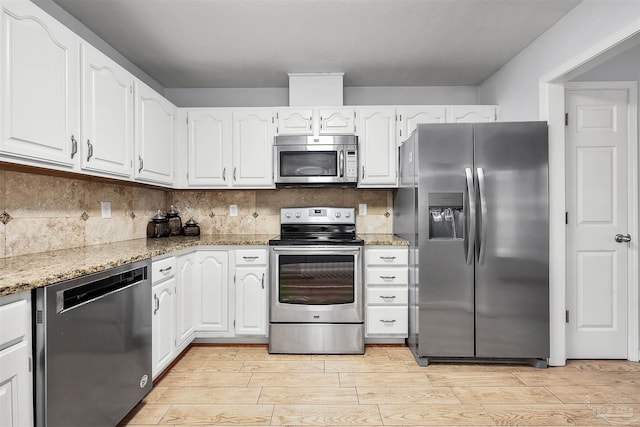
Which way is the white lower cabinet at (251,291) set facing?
toward the camera

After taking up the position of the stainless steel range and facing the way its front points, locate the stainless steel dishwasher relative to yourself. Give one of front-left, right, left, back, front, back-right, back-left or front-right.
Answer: front-right

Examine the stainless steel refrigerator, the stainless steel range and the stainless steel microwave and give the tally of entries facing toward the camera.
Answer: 3

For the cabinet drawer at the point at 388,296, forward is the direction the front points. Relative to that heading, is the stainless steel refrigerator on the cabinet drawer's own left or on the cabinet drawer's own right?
on the cabinet drawer's own left

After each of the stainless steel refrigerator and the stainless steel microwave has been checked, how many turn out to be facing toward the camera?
2

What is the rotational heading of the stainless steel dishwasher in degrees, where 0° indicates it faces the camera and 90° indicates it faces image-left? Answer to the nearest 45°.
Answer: approximately 315°

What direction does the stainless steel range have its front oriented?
toward the camera

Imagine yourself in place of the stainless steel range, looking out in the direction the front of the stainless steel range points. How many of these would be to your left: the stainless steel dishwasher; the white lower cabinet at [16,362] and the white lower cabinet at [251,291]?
0

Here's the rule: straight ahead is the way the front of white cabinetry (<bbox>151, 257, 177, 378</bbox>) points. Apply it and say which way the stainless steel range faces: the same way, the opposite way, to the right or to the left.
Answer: to the right

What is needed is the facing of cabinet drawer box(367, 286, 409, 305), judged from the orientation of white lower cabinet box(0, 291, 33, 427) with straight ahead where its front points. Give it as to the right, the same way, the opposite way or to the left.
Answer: to the right

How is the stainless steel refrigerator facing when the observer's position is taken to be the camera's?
facing the viewer

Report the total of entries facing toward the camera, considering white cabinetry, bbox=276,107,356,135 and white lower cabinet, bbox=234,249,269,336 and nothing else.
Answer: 2

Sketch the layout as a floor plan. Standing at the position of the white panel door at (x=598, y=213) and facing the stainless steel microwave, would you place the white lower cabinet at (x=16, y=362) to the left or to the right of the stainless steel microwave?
left

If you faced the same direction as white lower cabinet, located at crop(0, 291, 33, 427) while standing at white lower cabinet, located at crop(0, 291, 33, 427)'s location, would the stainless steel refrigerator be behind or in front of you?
in front

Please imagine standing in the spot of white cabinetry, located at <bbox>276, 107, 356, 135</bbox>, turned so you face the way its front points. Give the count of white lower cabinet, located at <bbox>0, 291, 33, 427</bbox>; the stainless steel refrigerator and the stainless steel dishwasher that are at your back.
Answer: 0

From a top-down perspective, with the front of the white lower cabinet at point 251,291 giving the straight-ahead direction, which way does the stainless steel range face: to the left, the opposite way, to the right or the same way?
the same way

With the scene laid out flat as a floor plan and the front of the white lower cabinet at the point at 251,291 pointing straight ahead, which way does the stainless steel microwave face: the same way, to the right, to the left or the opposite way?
the same way

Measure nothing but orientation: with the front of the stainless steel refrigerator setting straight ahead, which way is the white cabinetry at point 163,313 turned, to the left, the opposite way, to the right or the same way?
to the left

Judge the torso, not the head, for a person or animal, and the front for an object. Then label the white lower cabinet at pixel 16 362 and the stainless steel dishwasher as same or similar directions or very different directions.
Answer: same or similar directions

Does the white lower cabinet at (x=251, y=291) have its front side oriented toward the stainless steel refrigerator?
no

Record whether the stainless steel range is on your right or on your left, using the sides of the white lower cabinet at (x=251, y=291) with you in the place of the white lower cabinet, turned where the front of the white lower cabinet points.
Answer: on your left
